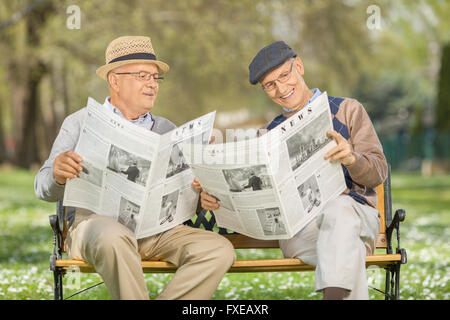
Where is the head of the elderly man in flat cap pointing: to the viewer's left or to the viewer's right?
to the viewer's left

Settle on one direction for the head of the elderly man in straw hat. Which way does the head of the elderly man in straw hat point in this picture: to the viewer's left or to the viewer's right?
to the viewer's right

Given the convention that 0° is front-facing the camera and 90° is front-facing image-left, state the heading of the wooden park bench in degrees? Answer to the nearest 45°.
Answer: approximately 0°
